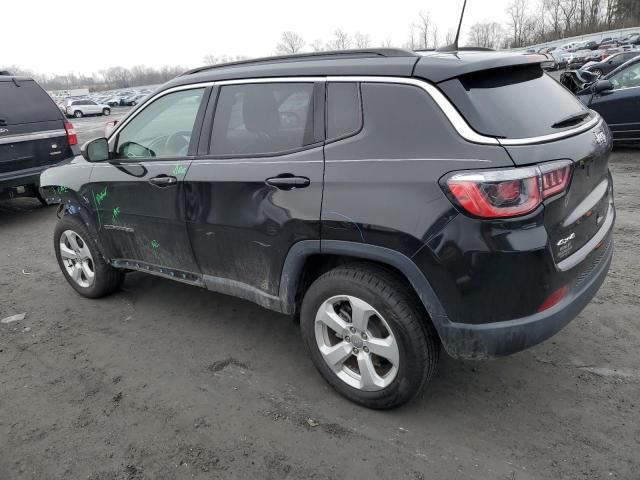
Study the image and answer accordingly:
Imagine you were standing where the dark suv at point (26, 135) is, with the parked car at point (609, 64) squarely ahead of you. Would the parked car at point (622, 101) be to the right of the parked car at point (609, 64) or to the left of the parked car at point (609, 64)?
right

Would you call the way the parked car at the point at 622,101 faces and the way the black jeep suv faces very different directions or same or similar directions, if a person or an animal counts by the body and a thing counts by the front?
same or similar directions

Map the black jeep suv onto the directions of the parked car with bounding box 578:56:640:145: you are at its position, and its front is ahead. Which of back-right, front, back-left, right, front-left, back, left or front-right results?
left

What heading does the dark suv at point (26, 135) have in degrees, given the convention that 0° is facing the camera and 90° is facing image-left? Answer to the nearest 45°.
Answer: approximately 135°

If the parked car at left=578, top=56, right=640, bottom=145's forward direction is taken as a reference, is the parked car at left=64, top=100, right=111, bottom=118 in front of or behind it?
in front

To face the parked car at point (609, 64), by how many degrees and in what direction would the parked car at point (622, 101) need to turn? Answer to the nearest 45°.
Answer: approximately 90° to its right

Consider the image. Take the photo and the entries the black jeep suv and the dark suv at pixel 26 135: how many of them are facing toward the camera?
0

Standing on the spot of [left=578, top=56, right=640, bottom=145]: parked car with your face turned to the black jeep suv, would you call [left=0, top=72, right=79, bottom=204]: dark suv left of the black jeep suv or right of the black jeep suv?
right

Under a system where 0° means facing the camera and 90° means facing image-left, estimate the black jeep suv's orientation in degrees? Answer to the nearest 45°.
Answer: approximately 135°

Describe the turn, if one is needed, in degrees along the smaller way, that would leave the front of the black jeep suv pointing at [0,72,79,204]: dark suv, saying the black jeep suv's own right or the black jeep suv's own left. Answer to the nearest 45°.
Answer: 0° — it already faces it

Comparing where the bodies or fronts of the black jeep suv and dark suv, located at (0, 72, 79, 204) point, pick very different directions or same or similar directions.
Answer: same or similar directions

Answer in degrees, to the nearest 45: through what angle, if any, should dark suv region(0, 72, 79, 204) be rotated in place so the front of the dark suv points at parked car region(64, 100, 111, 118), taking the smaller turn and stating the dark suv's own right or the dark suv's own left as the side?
approximately 45° to the dark suv's own right

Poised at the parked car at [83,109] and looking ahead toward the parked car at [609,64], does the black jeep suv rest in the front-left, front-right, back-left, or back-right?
front-right

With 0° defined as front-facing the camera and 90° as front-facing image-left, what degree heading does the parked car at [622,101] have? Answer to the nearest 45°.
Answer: approximately 90°
